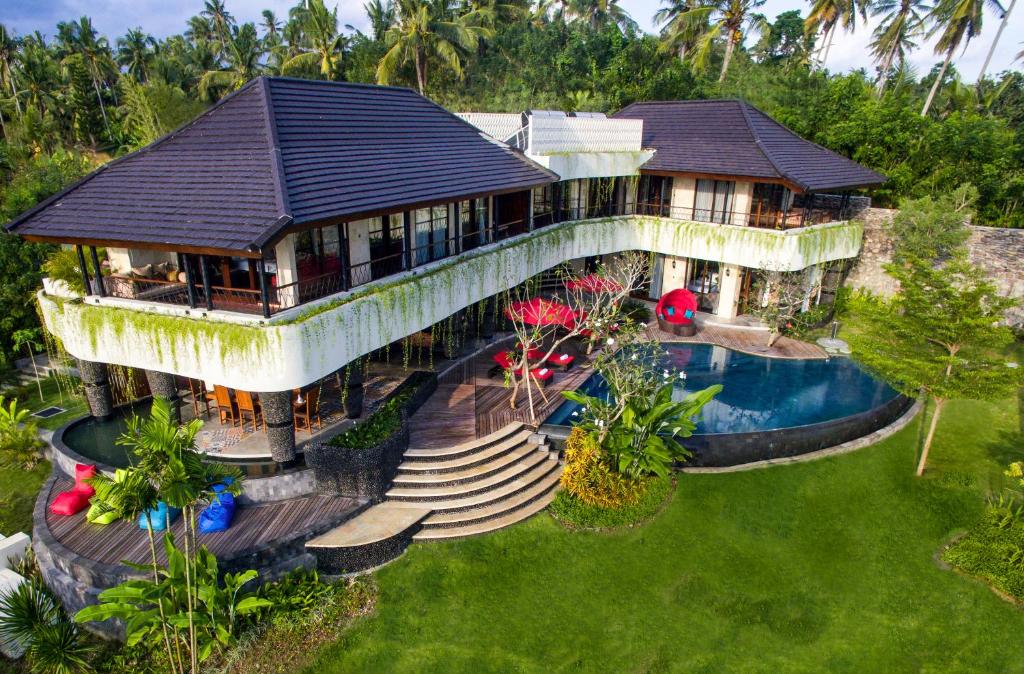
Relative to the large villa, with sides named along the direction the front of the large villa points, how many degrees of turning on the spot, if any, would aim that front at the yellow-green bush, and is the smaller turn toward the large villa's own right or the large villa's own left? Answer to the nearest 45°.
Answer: approximately 45° to the large villa's own left

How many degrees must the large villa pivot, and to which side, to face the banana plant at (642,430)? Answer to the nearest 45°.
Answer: approximately 45° to its left

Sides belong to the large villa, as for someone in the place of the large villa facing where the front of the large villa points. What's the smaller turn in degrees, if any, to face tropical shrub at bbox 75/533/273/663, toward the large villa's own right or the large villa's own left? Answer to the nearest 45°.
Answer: approximately 45° to the large villa's own right

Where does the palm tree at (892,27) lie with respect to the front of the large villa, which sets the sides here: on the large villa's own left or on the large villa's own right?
on the large villa's own left

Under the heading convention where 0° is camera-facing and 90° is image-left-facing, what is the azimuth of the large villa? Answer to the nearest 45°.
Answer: approximately 315°

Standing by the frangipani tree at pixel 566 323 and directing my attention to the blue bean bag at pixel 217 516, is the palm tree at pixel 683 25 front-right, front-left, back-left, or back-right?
back-right

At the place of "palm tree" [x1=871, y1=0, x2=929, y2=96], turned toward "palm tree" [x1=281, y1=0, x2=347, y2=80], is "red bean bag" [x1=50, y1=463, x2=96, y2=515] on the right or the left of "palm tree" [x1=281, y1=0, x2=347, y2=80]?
left

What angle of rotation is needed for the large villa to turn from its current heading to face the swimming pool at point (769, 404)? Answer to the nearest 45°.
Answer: approximately 45° to its left

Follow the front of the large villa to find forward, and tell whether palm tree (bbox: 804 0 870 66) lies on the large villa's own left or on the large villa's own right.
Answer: on the large villa's own left

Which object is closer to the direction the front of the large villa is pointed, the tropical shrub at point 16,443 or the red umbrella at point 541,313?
the red umbrella

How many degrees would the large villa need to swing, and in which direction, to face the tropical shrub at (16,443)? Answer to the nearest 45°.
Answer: approximately 135° to its right

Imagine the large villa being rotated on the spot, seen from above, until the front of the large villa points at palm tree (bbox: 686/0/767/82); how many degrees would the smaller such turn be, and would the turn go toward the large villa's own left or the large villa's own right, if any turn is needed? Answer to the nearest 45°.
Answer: approximately 90° to the large villa's own left
